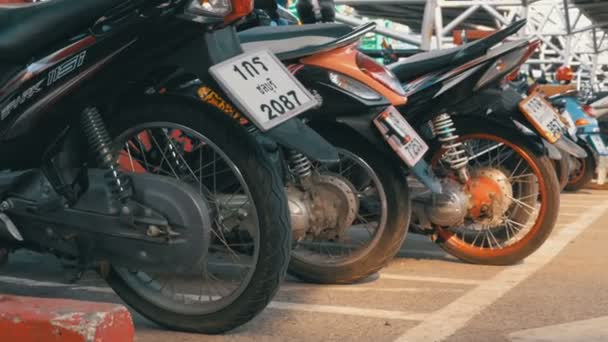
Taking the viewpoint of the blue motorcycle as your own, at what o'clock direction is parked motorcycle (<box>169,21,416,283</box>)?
The parked motorcycle is roughly at 8 o'clock from the blue motorcycle.

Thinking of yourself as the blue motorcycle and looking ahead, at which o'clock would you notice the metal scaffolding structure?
The metal scaffolding structure is roughly at 1 o'clock from the blue motorcycle.

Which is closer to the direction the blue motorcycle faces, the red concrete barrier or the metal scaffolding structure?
the metal scaffolding structure

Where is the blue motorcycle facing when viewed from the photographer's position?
facing away from the viewer and to the left of the viewer

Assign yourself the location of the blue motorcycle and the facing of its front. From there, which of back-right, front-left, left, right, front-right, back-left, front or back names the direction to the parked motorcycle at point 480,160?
back-left

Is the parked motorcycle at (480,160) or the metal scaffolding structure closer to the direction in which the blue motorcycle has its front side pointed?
the metal scaffolding structure

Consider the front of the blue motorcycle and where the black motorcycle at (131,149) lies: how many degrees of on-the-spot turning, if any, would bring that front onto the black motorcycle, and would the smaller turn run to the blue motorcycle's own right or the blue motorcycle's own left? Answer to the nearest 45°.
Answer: approximately 135° to the blue motorcycle's own left

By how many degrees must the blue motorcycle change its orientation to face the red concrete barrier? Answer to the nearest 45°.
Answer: approximately 135° to its left
